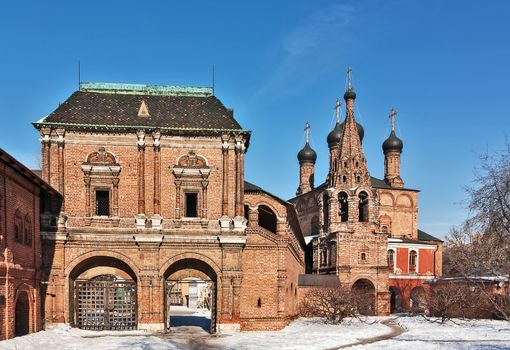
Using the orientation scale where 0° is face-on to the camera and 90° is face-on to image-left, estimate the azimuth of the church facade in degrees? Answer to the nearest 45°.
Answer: approximately 0°

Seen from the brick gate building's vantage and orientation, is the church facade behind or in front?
behind

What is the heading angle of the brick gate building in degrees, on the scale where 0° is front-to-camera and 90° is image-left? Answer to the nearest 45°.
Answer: approximately 0°

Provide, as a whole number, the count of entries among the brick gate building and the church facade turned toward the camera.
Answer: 2

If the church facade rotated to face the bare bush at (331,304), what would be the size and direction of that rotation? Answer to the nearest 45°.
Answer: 0° — it already faces it
